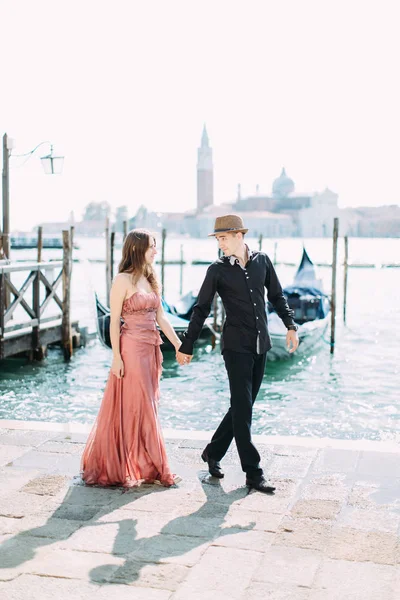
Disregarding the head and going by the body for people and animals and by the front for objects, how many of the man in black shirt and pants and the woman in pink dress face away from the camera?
0

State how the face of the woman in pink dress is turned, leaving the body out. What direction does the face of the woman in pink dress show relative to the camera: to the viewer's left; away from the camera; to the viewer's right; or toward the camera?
to the viewer's right

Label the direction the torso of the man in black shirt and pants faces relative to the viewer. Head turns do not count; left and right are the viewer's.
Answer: facing the viewer and to the right of the viewer
